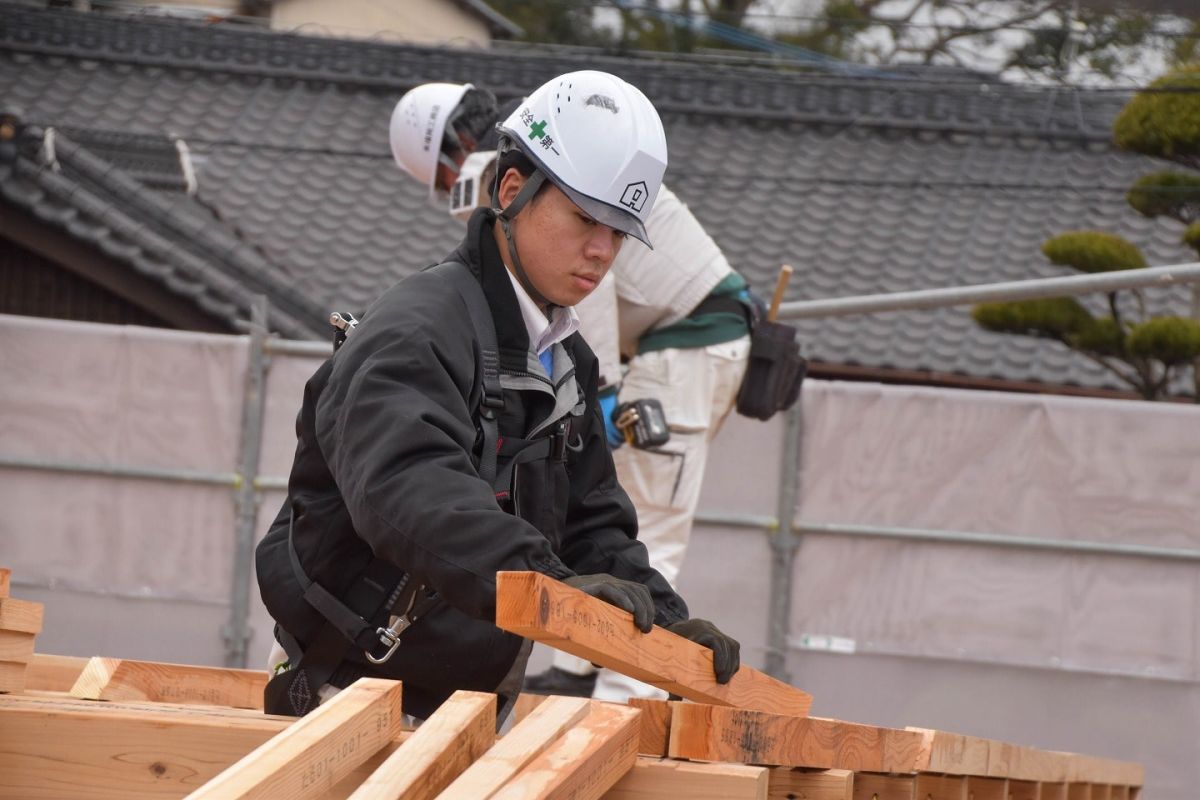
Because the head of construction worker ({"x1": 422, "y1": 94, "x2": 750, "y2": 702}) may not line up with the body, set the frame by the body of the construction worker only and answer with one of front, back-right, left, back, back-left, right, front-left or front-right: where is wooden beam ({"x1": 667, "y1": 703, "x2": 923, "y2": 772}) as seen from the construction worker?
left

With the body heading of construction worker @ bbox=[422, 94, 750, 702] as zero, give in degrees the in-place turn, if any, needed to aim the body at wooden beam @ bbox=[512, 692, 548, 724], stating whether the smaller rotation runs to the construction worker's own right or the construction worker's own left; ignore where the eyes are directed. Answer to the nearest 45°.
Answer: approximately 90° to the construction worker's own left

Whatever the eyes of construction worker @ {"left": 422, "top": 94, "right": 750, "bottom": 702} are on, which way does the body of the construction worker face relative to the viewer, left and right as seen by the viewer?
facing to the left of the viewer

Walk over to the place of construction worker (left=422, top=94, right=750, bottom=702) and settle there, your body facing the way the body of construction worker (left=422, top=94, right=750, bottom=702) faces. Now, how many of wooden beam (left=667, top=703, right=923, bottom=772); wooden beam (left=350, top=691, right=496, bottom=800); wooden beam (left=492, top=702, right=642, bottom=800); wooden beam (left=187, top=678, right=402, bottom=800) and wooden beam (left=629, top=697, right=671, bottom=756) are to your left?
5

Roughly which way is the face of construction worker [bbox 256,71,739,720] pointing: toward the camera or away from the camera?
toward the camera

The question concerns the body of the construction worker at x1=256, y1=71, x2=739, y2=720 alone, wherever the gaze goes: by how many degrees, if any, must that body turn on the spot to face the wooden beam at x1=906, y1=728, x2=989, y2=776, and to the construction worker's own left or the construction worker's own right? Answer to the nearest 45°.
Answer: approximately 45° to the construction worker's own left

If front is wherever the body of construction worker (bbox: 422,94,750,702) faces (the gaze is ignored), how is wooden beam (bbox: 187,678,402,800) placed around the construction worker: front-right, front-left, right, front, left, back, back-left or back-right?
left

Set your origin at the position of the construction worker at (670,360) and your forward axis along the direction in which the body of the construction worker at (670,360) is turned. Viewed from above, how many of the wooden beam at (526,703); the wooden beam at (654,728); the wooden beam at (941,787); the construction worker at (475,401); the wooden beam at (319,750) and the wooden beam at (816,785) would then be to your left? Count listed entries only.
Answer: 6

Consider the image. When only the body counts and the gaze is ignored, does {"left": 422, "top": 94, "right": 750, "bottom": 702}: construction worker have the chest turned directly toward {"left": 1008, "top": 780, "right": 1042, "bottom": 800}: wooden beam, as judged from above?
no

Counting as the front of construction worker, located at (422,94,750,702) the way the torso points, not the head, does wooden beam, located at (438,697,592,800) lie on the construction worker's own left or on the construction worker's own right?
on the construction worker's own left

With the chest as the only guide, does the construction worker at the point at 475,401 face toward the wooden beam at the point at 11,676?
no

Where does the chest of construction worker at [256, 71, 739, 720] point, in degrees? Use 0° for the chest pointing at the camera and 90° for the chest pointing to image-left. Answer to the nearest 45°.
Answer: approximately 315°

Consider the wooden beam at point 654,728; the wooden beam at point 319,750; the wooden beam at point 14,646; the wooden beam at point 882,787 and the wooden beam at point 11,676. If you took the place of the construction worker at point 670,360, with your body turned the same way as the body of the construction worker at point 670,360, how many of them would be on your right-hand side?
0

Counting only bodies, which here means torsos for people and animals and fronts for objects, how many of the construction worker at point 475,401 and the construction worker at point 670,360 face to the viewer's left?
1

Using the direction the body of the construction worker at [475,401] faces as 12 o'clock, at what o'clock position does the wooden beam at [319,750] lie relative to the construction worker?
The wooden beam is roughly at 2 o'clock from the construction worker.

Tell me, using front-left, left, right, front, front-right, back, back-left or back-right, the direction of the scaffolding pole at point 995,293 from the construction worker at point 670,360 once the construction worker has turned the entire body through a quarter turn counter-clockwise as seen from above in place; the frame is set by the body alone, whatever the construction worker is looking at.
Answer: back-left

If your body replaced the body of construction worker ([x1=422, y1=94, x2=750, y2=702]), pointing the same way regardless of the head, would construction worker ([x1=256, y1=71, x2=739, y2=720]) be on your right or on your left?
on your left
